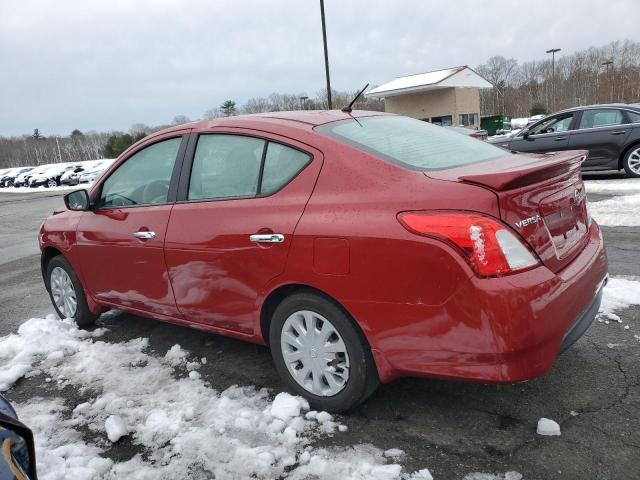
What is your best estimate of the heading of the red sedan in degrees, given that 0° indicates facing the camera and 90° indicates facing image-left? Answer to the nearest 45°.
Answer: approximately 135°

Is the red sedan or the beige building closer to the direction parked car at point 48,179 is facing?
the red sedan

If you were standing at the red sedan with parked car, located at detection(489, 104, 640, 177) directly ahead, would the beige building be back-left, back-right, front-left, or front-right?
front-left

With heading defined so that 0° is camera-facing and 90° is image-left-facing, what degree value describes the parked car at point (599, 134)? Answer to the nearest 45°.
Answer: approximately 90°

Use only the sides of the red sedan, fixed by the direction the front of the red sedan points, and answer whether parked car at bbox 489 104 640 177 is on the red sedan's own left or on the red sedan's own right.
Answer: on the red sedan's own right

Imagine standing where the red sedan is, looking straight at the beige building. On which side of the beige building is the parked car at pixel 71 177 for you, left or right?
left

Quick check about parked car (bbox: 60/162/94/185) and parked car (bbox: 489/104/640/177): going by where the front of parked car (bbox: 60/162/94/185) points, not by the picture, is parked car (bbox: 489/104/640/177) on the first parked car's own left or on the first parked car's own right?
on the first parked car's own left

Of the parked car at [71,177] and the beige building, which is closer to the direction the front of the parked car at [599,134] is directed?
the parked car

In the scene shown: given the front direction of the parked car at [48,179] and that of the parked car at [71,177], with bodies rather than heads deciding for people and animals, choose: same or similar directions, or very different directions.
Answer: same or similar directions

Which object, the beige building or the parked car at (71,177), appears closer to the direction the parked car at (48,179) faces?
the parked car

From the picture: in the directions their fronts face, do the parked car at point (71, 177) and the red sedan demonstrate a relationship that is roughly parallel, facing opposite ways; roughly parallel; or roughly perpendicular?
roughly perpendicular

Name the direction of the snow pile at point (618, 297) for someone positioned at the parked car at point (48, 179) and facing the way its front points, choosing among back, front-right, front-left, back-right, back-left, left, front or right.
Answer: front-left

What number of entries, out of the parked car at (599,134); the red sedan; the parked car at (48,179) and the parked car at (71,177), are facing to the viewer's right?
0

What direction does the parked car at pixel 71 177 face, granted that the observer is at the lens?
facing the viewer and to the left of the viewer
